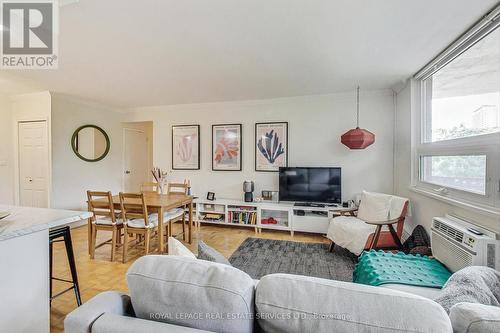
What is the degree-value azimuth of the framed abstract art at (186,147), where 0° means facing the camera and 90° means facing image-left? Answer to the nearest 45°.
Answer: approximately 0°

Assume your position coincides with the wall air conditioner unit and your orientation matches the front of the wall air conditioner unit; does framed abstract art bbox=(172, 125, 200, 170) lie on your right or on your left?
on your right

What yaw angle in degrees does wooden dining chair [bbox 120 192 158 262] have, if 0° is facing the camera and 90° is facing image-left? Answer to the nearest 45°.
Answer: approximately 225°

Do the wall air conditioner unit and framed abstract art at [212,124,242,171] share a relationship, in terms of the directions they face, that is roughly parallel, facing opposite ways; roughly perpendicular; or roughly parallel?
roughly perpendicular

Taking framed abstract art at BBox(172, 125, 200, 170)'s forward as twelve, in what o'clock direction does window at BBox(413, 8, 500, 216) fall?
The window is roughly at 11 o'clock from the framed abstract art.

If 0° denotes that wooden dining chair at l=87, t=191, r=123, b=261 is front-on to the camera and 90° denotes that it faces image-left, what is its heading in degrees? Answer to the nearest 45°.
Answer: approximately 225°

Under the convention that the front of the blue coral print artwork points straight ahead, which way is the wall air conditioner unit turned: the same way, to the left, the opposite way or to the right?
to the right

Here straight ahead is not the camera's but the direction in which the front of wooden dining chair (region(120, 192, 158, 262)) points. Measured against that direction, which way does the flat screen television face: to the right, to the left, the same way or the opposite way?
the opposite way

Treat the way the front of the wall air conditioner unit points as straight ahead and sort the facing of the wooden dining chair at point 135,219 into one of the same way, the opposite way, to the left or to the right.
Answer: to the right

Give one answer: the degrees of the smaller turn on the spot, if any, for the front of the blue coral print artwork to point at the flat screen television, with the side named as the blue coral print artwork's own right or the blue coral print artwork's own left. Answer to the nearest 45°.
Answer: approximately 45° to the blue coral print artwork's own left

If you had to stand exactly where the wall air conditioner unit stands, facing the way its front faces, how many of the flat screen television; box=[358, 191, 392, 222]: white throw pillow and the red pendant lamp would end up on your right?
3

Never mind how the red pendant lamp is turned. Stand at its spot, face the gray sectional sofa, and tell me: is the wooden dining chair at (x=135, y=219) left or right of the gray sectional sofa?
right

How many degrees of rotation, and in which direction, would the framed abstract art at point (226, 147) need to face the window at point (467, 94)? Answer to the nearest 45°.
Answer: approximately 45° to its left
